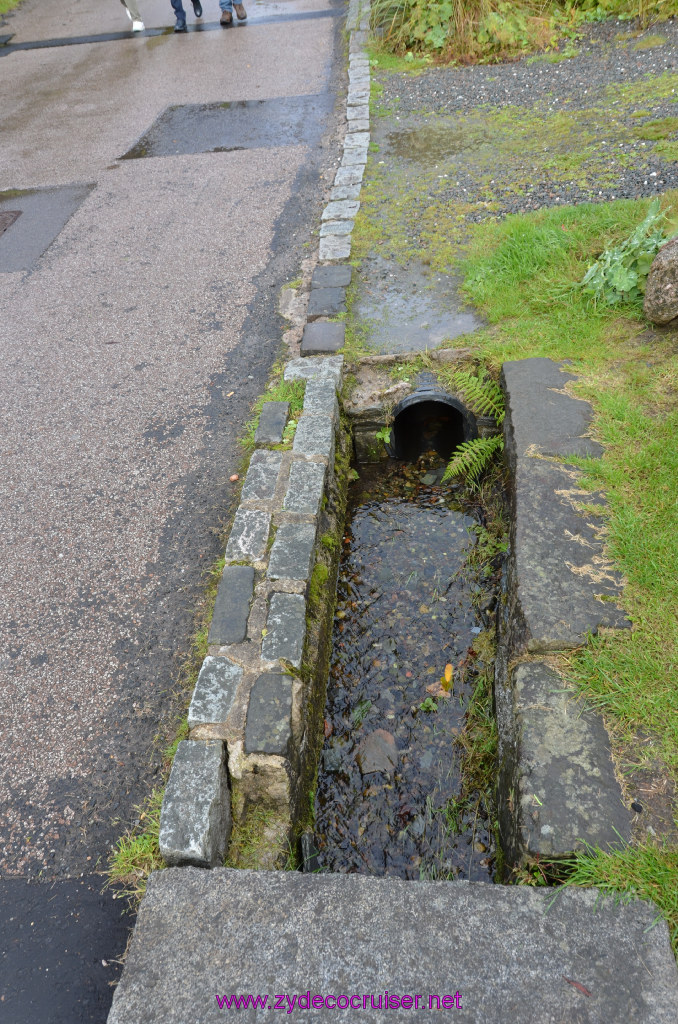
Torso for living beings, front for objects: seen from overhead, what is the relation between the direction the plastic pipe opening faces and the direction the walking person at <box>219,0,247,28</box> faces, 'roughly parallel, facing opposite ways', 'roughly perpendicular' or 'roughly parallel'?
roughly parallel

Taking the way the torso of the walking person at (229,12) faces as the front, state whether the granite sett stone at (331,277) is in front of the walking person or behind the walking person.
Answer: in front

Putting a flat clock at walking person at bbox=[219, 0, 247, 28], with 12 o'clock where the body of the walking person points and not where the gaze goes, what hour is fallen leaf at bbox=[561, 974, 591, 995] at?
The fallen leaf is roughly at 12 o'clock from the walking person.

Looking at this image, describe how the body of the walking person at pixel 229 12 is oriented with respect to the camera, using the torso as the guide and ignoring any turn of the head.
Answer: toward the camera

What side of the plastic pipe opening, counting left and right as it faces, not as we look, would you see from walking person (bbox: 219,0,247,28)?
back

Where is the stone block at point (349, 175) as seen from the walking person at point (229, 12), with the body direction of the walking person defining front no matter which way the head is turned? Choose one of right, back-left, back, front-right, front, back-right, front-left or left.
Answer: front

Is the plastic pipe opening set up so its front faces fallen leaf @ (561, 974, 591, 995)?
yes
